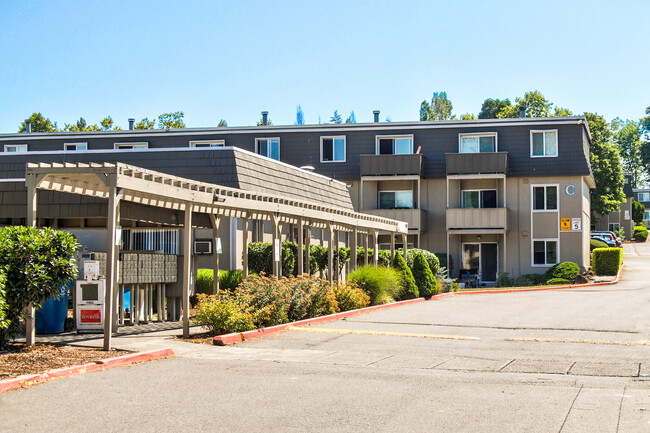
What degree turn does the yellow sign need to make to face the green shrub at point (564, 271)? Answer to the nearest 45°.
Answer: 0° — it already faces it

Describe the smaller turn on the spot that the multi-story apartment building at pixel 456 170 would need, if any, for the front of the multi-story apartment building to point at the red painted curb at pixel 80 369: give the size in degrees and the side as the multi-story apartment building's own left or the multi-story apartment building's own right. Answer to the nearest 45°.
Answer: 0° — it already faces it

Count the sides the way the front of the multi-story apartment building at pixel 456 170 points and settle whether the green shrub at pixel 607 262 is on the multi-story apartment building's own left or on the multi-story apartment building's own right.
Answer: on the multi-story apartment building's own left

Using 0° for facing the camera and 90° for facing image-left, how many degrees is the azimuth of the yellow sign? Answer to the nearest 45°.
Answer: approximately 0°

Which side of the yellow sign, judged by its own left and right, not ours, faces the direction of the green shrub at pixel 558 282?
front
